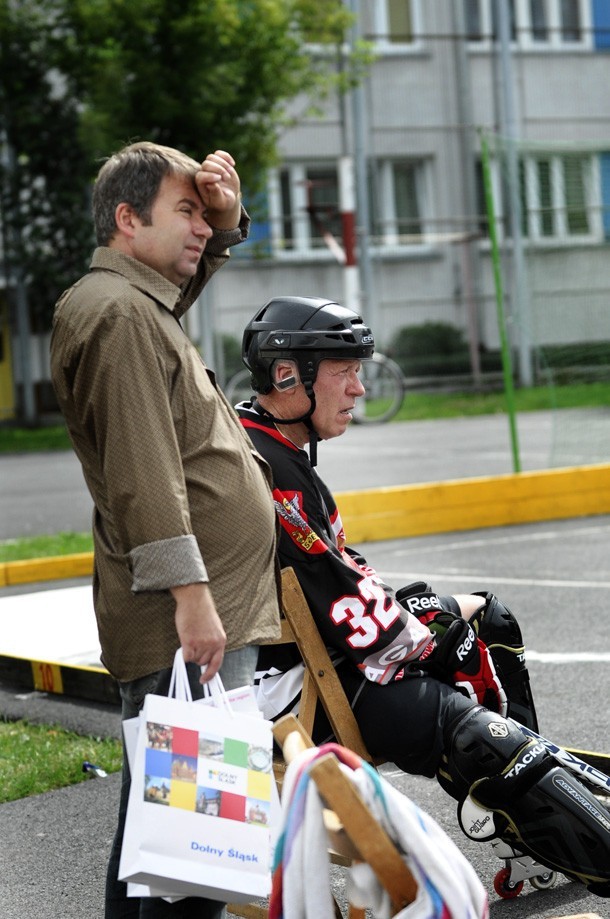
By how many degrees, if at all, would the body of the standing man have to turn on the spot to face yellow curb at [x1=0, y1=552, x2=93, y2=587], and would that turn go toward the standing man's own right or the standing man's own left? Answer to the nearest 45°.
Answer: approximately 90° to the standing man's own left

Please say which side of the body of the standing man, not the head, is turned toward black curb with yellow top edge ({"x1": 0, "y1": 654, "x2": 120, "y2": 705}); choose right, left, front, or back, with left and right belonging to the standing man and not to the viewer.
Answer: left

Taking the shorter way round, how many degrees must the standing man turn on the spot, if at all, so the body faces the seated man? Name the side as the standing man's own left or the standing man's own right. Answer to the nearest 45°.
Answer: approximately 45° to the standing man's own left

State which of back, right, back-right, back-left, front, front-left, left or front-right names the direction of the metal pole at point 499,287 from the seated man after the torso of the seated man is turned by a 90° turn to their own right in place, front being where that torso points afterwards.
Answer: back

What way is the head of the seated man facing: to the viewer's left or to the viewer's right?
to the viewer's right

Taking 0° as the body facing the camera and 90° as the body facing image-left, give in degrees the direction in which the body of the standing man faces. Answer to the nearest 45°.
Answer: approximately 270°

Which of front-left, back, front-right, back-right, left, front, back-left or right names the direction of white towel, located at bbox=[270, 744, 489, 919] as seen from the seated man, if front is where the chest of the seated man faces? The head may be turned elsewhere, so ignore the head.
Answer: right

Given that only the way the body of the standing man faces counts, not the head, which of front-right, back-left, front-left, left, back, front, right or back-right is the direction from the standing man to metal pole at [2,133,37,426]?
left

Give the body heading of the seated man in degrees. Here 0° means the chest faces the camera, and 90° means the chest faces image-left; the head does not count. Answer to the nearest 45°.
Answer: approximately 270°

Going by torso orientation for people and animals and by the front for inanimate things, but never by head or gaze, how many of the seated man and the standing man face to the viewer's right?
2

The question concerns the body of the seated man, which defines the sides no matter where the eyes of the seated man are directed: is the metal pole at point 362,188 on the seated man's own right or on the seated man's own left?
on the seated man's own left

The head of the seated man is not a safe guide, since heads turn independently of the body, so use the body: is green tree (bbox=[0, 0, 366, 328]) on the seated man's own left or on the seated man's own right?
on the seated man's own left
